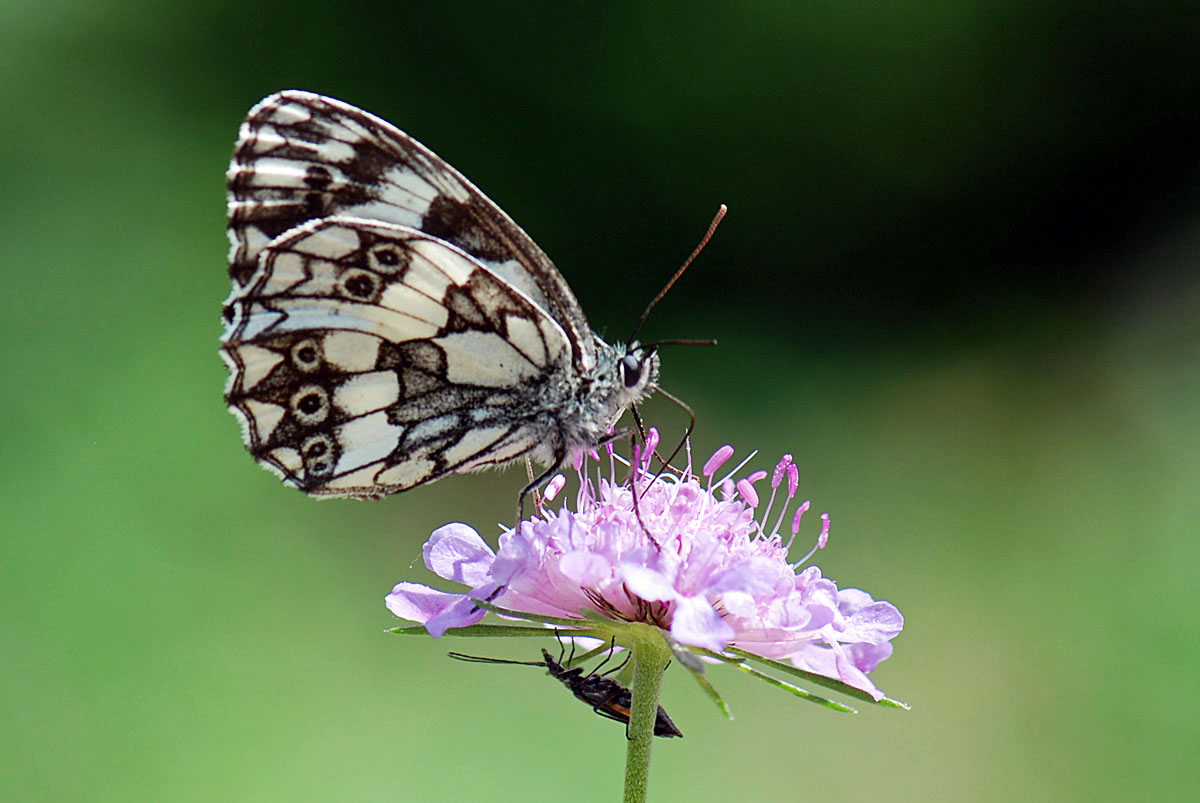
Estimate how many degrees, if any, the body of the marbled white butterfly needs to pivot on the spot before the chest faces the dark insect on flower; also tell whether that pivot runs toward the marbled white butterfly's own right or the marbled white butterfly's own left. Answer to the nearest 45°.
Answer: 0° — it already faces it

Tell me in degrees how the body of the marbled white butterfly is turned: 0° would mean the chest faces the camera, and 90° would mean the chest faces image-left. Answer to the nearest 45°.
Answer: approximately 270°
